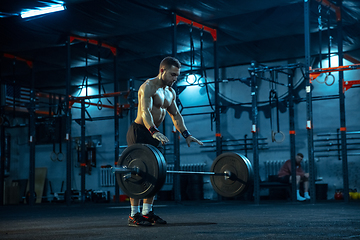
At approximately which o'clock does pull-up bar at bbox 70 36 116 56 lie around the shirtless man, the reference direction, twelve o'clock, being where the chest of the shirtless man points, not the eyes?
The pull-up bar is roughly at 7 o'clock from the shirtless man.

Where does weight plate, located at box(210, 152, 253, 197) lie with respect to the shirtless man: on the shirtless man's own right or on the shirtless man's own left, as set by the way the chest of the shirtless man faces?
on the shirtless man's own left

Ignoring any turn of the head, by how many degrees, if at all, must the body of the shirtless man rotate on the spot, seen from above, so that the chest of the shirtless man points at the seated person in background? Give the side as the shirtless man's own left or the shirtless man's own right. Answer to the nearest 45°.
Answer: approximately 90° to the shirtless man's own left

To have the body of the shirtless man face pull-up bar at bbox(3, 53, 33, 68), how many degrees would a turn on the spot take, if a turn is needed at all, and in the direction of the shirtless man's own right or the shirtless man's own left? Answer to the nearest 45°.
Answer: approximately 180°

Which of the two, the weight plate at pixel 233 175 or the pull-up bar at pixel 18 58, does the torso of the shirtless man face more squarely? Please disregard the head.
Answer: the weight plate

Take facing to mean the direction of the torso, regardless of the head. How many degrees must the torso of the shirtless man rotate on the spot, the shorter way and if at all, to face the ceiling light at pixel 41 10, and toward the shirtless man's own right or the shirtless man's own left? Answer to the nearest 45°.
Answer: approximately 180°

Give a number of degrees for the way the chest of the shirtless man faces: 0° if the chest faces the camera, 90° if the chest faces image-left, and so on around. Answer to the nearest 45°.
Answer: approximately 315°

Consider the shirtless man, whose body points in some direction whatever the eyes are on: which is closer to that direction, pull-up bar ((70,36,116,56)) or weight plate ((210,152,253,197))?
the weight plate
